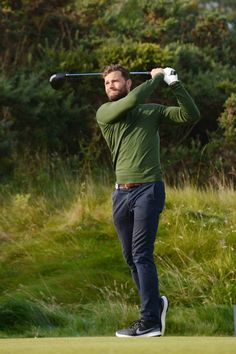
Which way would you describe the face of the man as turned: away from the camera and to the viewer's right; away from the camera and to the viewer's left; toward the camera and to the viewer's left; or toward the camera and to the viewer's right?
toward the camera and to the viewer's left

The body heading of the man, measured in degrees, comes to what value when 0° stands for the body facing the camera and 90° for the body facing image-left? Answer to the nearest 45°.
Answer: approximately 45°
